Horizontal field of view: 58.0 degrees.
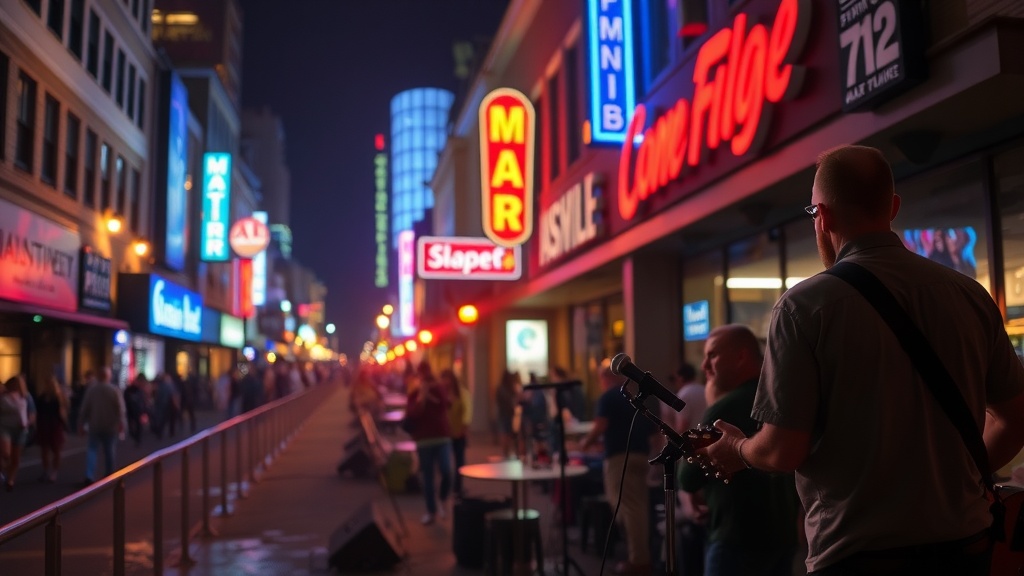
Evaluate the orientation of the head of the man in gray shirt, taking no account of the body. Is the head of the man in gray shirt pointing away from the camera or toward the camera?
away from the camera

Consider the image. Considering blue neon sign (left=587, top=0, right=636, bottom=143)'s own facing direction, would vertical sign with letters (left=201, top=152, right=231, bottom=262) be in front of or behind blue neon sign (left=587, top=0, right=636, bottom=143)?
behind

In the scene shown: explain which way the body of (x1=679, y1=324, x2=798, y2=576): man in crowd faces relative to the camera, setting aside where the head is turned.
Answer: to the viewer's left

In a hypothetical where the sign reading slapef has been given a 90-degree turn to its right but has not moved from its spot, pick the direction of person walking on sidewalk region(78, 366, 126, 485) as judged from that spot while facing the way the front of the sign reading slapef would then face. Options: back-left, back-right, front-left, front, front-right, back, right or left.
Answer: front-left

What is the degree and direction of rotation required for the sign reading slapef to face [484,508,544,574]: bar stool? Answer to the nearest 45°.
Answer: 0° — it already faces it

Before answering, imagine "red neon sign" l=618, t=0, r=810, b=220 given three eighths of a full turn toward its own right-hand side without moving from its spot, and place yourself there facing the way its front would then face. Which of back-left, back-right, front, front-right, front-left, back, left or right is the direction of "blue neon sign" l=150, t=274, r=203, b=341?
front-left

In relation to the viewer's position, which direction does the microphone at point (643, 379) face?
facing to the left of the viewer

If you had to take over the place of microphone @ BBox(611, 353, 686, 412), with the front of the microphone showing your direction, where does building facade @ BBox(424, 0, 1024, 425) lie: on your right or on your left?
on your right

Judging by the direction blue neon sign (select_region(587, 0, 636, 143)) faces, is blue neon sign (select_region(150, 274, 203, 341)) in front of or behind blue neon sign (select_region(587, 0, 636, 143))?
behind
